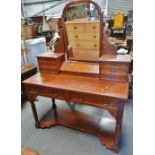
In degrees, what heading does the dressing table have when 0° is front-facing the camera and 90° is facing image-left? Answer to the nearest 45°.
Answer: approximately 45°

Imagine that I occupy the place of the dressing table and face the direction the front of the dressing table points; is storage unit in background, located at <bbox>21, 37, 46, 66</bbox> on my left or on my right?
on my right
